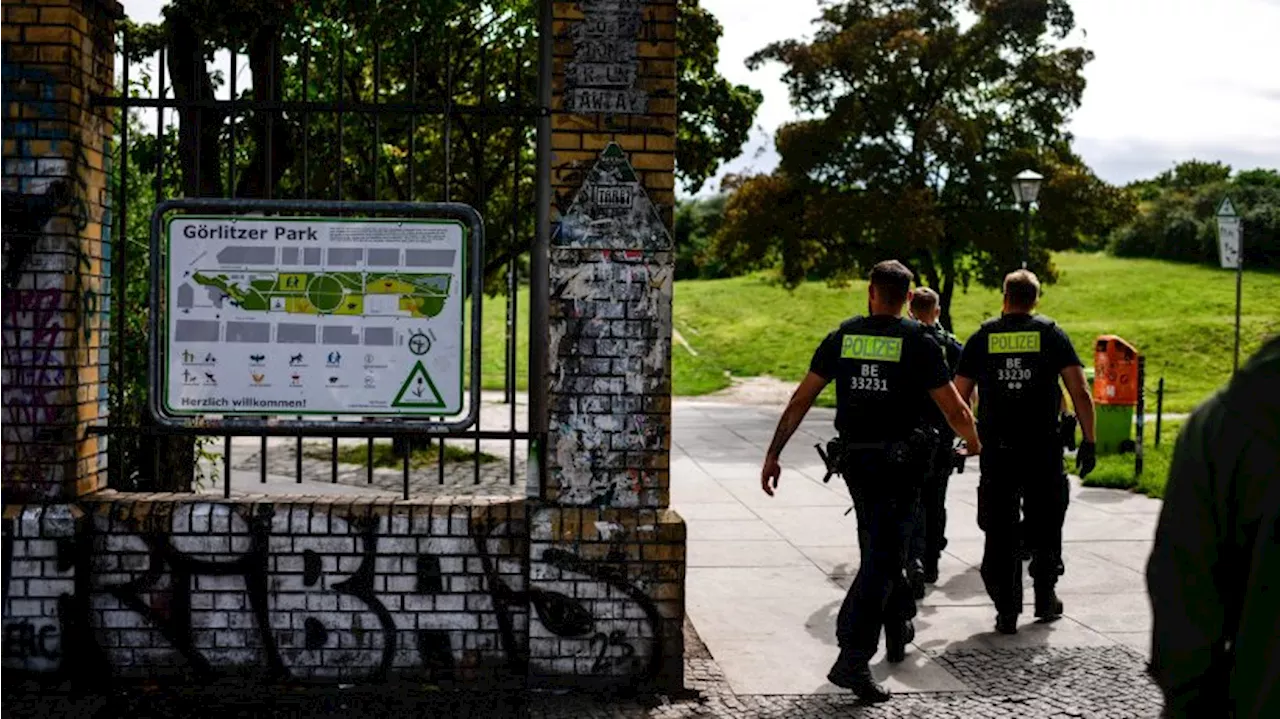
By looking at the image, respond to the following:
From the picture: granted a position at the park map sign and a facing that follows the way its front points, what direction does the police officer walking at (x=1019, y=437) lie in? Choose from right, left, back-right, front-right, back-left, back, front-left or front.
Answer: left

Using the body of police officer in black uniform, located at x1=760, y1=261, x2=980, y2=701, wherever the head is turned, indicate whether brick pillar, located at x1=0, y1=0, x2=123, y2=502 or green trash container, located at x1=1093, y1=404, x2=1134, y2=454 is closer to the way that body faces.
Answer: the green trash container

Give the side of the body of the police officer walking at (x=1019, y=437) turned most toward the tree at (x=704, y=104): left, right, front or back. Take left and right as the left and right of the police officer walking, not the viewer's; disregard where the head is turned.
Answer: front

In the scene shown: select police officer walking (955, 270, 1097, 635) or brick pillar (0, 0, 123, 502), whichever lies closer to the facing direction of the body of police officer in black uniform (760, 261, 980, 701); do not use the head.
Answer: the police officer walking

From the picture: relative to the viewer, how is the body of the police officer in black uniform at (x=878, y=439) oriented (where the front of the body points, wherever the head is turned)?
away from the camera

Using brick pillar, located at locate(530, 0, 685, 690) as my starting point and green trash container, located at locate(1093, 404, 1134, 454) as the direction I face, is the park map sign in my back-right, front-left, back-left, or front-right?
back-left

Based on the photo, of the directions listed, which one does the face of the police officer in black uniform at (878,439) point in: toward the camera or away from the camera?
away from the camera

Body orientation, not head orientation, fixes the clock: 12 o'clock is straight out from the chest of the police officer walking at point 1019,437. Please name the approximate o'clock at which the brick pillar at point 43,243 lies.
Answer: The brick pillar is roughly at 8 o'clock from the police officer walking.

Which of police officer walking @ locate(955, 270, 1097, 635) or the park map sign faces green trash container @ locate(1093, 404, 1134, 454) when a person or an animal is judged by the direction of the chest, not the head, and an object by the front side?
the police officer walking

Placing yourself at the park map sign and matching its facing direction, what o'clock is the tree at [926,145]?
The tree is roughly at 7 o'clock from the park map sign.

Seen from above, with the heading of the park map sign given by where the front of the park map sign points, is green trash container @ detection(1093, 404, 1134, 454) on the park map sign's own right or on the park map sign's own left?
on the park map sign's own left

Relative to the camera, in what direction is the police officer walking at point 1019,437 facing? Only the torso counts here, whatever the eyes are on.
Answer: away from the camera

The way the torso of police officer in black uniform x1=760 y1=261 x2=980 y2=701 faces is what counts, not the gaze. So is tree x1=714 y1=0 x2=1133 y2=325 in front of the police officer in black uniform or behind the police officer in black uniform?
in front

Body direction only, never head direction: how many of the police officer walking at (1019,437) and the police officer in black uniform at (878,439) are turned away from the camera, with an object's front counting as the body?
2

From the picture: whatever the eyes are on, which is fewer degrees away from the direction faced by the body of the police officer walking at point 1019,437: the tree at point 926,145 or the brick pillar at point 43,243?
the tree

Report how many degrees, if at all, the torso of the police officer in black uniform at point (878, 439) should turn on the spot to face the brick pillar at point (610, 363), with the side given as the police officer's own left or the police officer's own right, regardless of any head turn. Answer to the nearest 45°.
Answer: approximately 90° to the police officer's own left

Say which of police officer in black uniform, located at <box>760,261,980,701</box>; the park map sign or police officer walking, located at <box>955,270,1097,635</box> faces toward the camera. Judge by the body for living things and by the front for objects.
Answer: the park map sign

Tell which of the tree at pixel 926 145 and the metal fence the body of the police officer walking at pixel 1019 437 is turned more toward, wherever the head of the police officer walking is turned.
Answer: the tree

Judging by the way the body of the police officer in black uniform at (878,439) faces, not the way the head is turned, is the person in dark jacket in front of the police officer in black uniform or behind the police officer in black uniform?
behind
